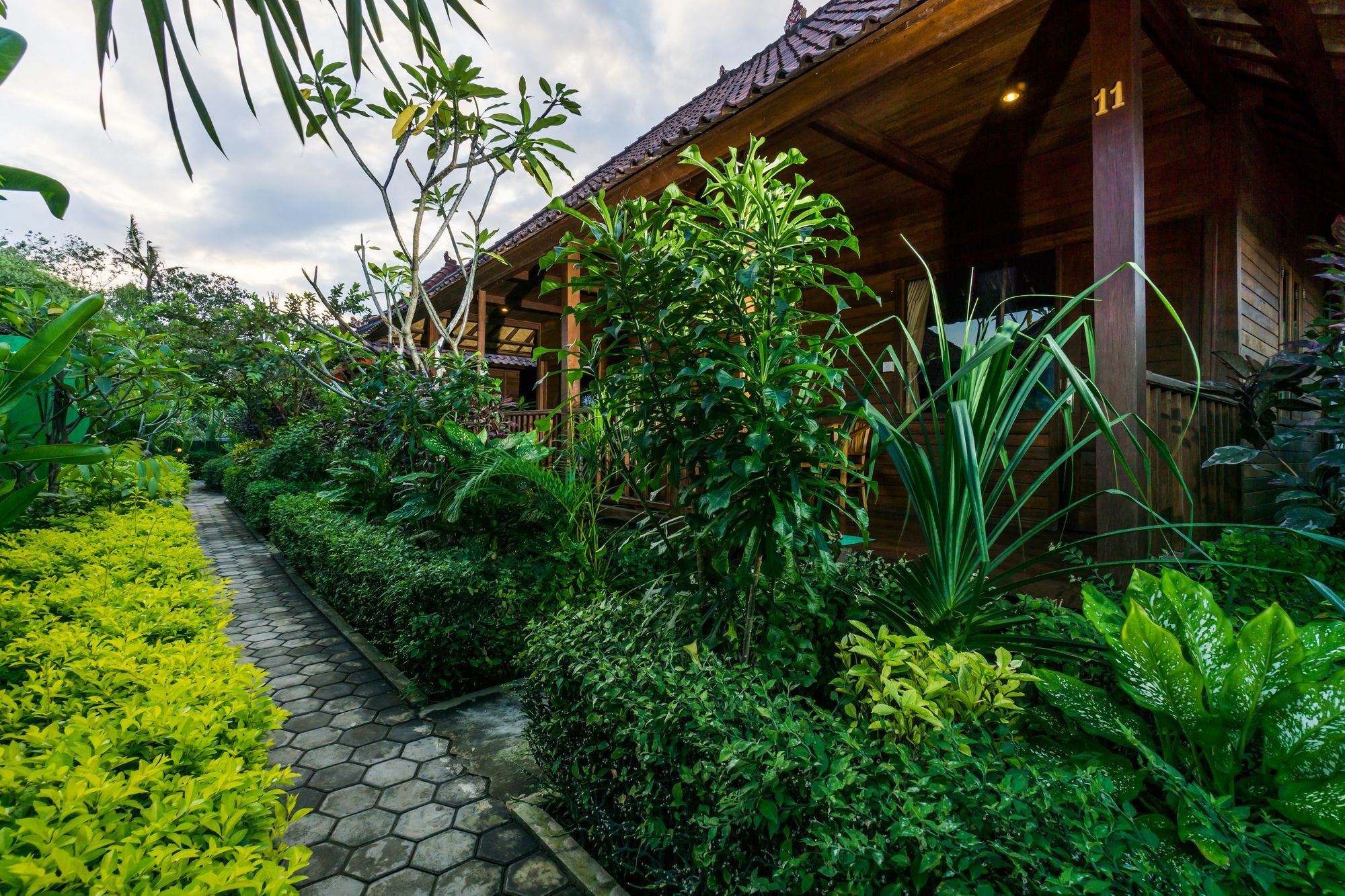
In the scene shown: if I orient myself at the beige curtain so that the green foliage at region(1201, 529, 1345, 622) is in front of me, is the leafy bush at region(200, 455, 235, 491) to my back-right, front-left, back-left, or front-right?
back-right

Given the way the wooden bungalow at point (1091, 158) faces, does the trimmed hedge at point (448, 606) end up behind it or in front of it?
in front

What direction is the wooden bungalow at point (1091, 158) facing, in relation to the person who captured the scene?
facing the viewer and to the left of the viewer

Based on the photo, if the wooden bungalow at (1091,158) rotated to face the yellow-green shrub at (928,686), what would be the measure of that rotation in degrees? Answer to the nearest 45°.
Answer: approximately 45° to its left

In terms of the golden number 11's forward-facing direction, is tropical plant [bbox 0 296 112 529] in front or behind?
in front

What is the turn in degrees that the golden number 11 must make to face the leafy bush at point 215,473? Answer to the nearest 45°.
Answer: approximately 45° to its right

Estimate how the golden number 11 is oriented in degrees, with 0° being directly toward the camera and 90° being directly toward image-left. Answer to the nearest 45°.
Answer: approximately 45°

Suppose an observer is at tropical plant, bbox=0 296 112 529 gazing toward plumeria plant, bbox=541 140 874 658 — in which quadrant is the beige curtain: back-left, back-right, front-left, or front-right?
front-left

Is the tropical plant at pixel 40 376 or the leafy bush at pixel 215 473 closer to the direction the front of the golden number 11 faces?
the tropical plant

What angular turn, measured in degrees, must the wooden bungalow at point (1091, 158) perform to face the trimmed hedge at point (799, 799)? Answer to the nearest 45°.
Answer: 0° — it already faces it

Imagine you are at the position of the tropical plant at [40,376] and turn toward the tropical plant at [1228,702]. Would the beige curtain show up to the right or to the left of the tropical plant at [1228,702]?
left

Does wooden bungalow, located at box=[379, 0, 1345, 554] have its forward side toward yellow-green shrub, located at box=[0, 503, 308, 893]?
yes

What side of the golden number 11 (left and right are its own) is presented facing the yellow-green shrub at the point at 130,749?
front
